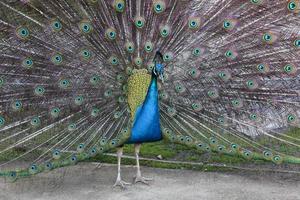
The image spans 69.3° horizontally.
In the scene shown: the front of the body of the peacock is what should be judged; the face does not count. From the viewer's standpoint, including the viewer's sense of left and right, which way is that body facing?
facing the viewer and to the right of the viewer
